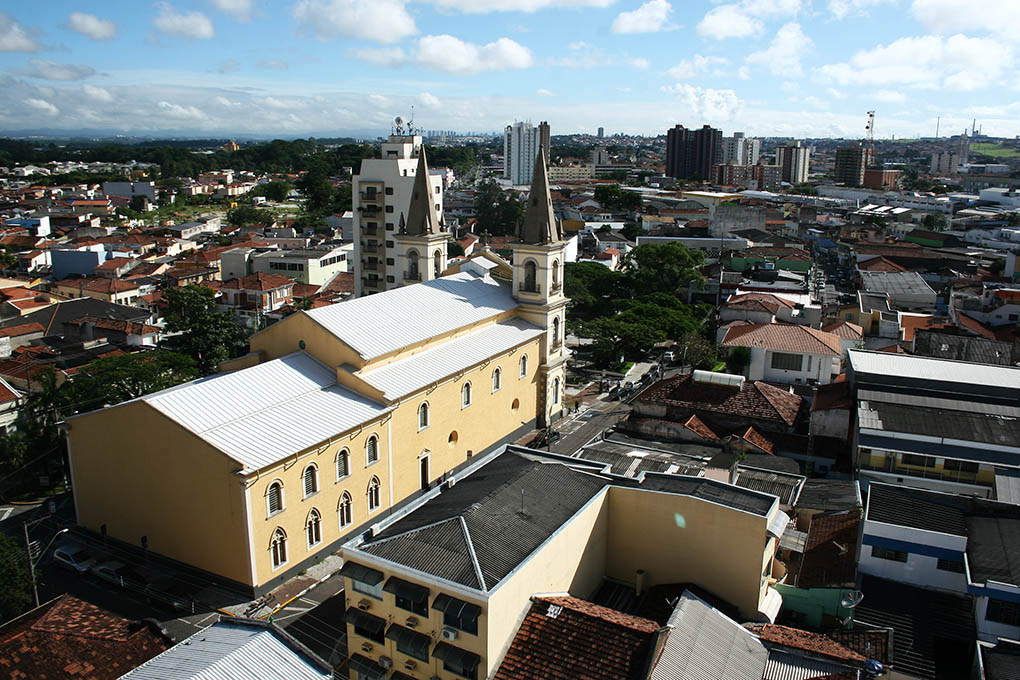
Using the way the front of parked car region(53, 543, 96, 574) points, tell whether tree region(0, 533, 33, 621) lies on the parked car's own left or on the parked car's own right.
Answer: on the parked car's own right

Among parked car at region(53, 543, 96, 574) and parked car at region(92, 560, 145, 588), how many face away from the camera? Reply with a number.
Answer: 0

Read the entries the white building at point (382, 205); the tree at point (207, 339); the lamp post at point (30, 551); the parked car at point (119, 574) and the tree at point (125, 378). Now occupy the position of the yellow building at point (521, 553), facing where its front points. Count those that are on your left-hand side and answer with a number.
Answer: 0

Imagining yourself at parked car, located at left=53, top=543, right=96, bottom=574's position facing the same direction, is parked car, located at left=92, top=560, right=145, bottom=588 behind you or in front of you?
in front

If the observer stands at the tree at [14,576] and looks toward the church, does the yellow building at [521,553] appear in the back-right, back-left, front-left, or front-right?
front-right

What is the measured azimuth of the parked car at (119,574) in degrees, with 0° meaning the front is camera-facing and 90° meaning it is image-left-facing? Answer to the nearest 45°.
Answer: approximately 315°

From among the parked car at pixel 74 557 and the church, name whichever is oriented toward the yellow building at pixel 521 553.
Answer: the parked car

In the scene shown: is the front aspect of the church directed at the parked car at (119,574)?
no

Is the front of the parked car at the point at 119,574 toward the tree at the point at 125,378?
no

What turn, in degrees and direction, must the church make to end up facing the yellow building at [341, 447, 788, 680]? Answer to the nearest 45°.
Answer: approximately 90° to its right

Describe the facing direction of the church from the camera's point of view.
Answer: facing away from the viewer and to the right of the viewer

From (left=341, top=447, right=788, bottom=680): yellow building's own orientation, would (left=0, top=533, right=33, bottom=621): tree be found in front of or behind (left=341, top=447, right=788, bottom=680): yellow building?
in front

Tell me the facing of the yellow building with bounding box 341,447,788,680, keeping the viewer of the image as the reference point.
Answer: facing the viewer and to the left of the viewer

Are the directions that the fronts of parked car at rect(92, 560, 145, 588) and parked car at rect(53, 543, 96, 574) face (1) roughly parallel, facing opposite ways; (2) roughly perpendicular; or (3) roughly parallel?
roughly parallel
